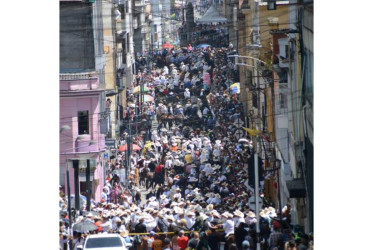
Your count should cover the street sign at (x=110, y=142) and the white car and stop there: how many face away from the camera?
1

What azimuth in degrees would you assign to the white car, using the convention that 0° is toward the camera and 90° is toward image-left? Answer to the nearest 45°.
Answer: approximately 180°

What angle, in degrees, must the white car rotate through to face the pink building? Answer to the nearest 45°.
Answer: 0° — it already faces it
